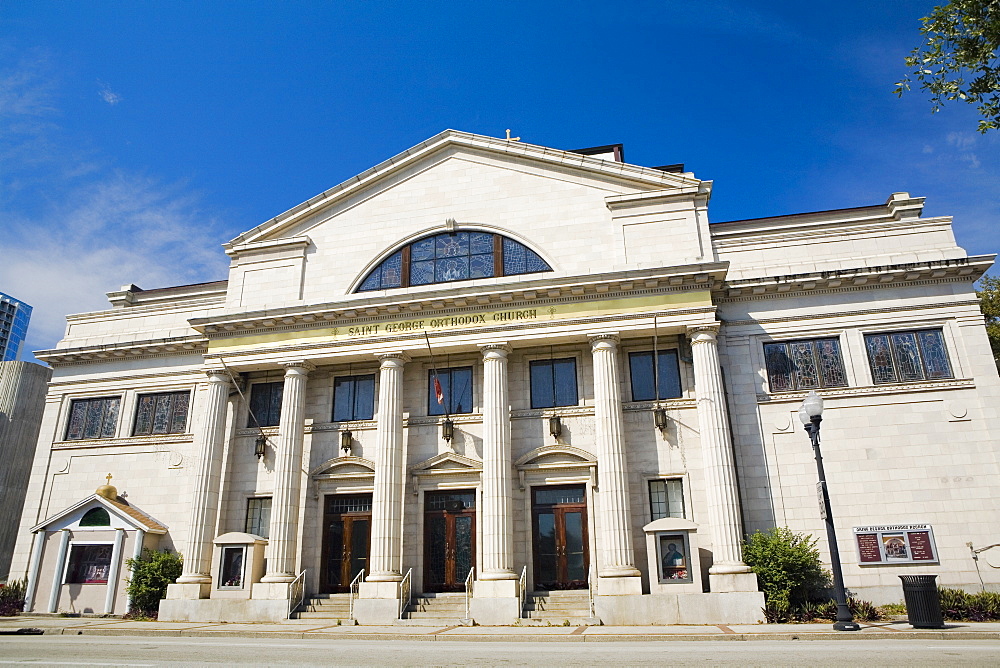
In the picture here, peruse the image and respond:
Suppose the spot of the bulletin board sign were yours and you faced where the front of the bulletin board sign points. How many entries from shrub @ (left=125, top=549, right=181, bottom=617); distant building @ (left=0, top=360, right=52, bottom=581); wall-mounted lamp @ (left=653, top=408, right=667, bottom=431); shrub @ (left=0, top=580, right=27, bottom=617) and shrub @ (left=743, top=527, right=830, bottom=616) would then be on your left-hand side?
0

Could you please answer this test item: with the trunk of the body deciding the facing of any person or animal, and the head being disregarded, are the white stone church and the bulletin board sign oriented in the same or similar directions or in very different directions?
same or similar directions

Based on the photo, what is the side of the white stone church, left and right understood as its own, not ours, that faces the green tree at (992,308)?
left

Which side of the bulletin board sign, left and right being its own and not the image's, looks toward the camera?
front

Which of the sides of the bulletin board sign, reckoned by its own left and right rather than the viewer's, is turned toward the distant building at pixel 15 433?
right

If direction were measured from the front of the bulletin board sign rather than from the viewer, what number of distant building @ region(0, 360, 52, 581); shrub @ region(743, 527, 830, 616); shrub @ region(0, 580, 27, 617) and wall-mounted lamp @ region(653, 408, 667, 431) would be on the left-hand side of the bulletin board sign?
0

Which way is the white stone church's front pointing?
toward the camera

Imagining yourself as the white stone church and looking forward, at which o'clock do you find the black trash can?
The black trash can is roughly at 10 o'clock from the white stone church.

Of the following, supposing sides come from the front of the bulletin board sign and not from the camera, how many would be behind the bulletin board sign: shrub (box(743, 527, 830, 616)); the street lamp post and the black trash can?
0

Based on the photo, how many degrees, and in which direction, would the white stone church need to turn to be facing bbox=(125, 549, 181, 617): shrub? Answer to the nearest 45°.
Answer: approximately 90° to its right

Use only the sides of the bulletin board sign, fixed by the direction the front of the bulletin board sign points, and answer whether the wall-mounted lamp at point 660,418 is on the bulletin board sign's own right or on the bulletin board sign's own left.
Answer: on the bulletin board sign's own right

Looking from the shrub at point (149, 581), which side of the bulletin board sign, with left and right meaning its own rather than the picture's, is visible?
right

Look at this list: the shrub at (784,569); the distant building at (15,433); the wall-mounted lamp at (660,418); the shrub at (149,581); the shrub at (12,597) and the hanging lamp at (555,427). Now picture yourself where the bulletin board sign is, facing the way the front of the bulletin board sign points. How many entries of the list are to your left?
0

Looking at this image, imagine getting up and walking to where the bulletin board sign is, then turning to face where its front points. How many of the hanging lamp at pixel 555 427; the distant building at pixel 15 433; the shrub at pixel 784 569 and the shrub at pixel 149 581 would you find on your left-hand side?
0
